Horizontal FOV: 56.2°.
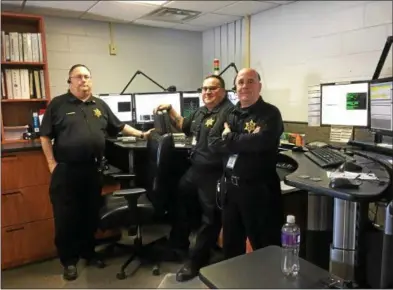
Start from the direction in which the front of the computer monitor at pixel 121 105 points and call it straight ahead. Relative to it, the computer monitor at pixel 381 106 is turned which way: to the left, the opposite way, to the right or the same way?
to the right

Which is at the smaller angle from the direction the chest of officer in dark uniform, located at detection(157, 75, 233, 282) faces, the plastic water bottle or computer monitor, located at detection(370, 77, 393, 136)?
the plastic water bottle

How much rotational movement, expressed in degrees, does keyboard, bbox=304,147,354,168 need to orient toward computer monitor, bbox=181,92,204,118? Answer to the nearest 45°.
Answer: approximately 90° to its right

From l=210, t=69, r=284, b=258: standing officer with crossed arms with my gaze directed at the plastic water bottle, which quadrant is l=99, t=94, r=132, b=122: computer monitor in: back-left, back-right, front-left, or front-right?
back-right

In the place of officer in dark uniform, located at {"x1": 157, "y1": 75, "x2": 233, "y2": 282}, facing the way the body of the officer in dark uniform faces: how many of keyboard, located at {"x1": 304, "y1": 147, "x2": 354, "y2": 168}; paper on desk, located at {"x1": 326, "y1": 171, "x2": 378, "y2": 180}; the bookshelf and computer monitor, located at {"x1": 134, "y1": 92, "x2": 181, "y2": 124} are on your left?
2

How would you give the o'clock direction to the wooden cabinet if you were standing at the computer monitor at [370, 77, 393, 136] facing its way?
The wooden cabinet is roughly at 1 o'clock from the computer monitor.
